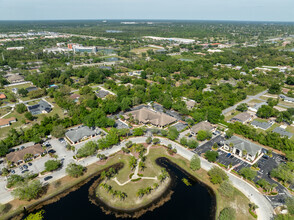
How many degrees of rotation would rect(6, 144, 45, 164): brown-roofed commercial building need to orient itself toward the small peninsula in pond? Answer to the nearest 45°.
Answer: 0° — it already faces it

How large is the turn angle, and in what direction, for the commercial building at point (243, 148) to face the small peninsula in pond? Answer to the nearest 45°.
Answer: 0° — it already faces it

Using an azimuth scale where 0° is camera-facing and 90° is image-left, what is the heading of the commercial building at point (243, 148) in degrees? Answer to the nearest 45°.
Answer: approximately 45°

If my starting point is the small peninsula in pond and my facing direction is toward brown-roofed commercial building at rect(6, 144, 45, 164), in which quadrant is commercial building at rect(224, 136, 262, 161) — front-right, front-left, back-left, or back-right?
back-right

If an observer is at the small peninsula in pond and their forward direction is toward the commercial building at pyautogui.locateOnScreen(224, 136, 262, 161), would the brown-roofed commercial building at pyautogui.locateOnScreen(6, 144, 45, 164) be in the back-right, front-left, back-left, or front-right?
back-left
